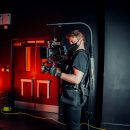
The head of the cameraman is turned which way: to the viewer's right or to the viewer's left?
to the viewer's left

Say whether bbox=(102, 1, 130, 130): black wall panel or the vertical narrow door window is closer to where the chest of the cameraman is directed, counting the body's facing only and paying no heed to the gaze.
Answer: the vertical narrow door window

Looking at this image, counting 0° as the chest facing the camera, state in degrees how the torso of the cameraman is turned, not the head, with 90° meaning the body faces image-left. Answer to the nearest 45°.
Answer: approximately 90°

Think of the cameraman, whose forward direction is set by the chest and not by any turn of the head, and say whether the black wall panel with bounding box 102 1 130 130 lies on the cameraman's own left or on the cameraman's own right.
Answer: on the cameraman's own right
